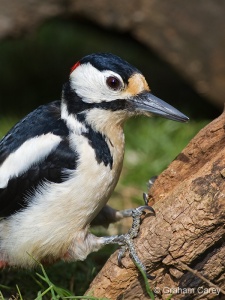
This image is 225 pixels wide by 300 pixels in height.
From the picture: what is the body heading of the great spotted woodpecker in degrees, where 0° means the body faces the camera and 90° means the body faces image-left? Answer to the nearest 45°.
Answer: approximately 270°
